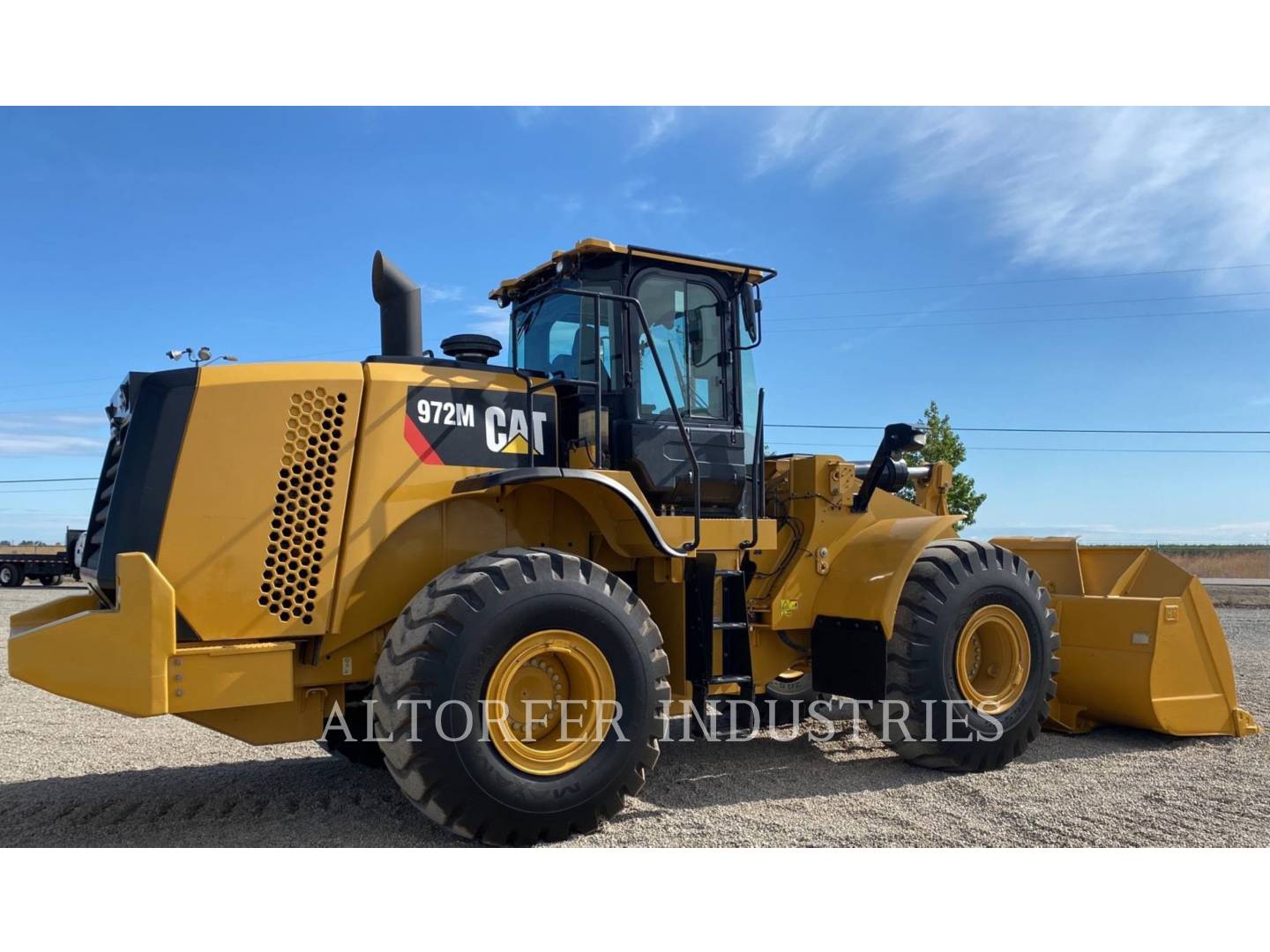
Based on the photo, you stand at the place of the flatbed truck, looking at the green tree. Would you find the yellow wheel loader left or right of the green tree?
right

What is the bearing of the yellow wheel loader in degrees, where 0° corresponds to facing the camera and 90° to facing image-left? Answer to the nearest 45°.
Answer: approximately 225°

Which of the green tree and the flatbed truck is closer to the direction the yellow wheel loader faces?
the green tree

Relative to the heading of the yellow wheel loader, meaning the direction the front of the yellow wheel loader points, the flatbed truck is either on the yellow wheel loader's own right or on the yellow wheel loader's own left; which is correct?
on the yellow wheel loader's own left
